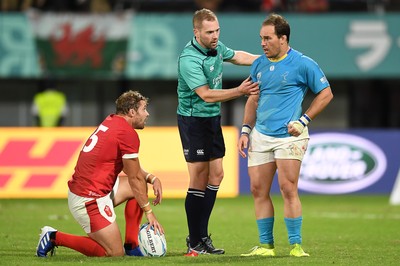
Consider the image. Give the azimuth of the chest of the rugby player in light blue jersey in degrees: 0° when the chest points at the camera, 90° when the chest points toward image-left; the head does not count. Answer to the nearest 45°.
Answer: approximately 45°

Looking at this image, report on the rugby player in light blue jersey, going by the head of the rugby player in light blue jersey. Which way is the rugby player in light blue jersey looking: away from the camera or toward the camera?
toward the camera
